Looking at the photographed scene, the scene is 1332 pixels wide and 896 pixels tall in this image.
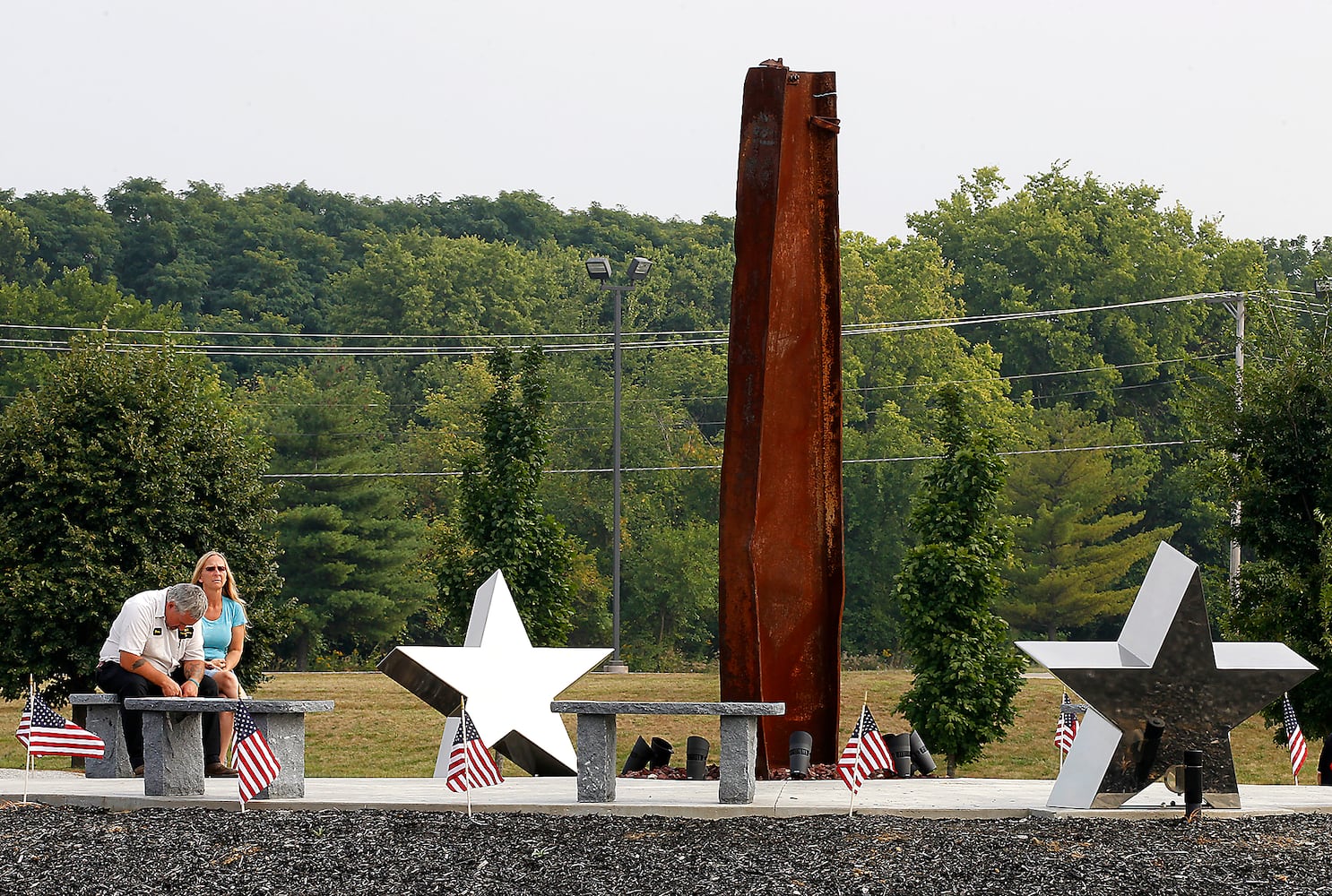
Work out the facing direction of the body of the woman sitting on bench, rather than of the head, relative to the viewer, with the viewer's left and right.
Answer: facing the viewer

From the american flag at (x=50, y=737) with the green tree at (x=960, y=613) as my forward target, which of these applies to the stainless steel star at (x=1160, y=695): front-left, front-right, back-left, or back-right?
front-right

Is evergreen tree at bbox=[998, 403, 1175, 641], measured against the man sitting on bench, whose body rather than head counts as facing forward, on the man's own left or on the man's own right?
on the man's own left

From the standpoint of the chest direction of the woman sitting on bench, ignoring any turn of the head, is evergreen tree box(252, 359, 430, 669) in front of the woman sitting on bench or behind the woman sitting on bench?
behind

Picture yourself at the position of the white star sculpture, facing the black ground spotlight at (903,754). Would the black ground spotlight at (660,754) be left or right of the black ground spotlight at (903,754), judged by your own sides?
left

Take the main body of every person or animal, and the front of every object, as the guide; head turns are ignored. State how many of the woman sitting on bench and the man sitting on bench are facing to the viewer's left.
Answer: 0

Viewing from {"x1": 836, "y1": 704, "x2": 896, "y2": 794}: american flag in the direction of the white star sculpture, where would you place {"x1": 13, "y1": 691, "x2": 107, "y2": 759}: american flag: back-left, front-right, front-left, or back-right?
front-left

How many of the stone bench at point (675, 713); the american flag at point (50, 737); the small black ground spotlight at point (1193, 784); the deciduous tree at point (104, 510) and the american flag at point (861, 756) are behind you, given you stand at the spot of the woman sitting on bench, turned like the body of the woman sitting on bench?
1

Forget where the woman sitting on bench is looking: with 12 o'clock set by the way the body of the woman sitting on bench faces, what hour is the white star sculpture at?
The white star sculpture is roughly at 9 o'clock from the woman sitting on bench.

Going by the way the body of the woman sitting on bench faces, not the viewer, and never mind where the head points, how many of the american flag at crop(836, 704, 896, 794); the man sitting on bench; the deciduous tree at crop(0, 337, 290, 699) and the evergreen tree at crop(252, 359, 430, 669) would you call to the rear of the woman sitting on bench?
2

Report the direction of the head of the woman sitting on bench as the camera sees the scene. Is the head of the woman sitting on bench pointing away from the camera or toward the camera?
toward the camera

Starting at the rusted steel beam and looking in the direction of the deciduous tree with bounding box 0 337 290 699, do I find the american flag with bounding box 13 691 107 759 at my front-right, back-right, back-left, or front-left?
front-left

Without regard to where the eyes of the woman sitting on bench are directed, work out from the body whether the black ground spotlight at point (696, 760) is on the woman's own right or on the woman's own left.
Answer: on the woman's own left

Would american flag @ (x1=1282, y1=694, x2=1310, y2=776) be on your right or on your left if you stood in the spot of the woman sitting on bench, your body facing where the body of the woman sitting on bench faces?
on your left
